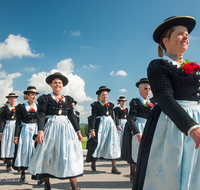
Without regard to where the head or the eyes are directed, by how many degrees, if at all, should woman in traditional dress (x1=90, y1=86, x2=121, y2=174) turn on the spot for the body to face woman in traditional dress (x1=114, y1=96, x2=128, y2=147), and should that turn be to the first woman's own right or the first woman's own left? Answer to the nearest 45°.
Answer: approximately 135° to the first woman's own left

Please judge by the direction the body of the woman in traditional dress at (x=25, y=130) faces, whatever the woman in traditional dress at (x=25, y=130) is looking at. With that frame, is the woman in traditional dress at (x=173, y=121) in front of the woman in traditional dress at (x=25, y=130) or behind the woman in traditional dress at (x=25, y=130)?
in front

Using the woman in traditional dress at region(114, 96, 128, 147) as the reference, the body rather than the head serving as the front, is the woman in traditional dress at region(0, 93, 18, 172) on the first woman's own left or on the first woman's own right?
on the first woman's own right
